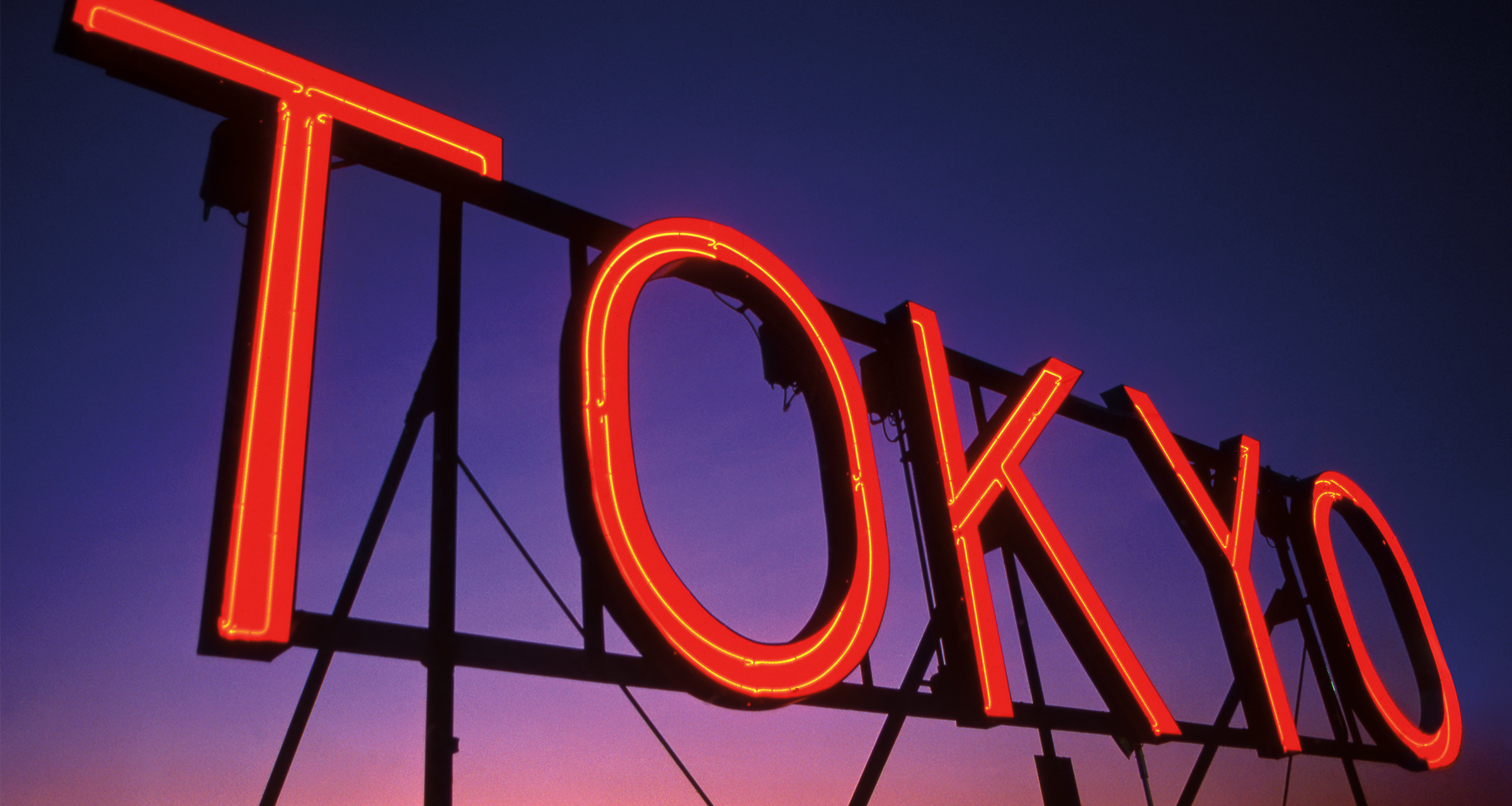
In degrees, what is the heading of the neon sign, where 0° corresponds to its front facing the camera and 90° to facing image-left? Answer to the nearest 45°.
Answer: approximately 315°
